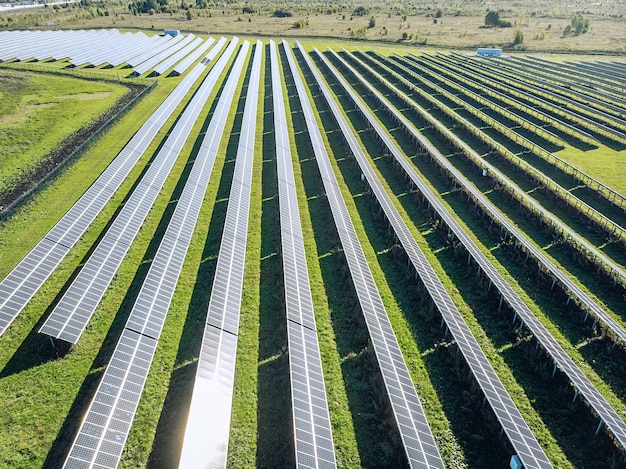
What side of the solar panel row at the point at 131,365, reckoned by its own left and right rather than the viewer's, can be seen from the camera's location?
right

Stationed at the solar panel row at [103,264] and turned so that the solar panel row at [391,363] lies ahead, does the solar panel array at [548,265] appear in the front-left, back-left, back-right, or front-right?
front-left

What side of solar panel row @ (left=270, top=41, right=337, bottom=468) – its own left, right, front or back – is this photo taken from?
right
